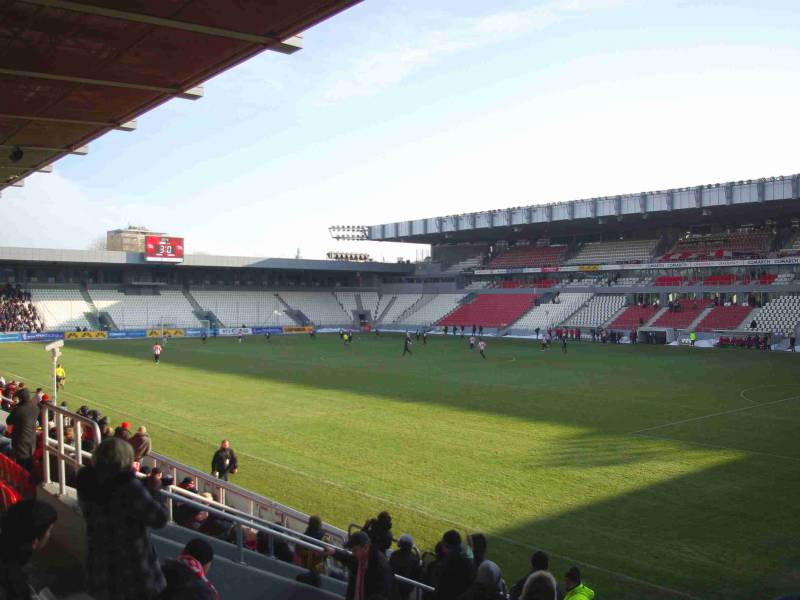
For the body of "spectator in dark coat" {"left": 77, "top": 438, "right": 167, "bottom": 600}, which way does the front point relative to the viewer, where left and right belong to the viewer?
facing away from the viewer and to the right of the viewer

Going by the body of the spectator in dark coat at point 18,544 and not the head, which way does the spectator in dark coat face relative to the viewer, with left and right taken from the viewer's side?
facing to the right of the viewer

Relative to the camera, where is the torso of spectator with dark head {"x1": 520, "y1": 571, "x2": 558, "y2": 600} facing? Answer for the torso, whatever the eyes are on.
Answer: away from the camera

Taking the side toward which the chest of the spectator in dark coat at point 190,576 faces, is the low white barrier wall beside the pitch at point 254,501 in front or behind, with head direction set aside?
in front

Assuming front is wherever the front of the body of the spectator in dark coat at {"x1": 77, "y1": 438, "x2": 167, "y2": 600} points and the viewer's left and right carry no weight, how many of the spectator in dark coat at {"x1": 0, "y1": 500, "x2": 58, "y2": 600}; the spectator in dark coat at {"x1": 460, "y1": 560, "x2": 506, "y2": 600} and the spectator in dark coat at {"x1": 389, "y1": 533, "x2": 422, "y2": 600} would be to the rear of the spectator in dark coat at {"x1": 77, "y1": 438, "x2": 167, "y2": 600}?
1

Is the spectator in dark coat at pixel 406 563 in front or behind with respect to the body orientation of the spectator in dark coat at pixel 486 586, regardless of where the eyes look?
in front

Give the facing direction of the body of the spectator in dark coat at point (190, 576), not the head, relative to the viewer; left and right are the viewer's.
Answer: facing away from the viewer and to the right of the viewer

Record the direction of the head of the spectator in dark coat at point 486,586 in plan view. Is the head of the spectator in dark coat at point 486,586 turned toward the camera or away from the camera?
away from the camera

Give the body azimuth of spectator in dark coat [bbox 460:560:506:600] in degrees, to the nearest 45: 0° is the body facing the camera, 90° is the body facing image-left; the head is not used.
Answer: approximately 180°
